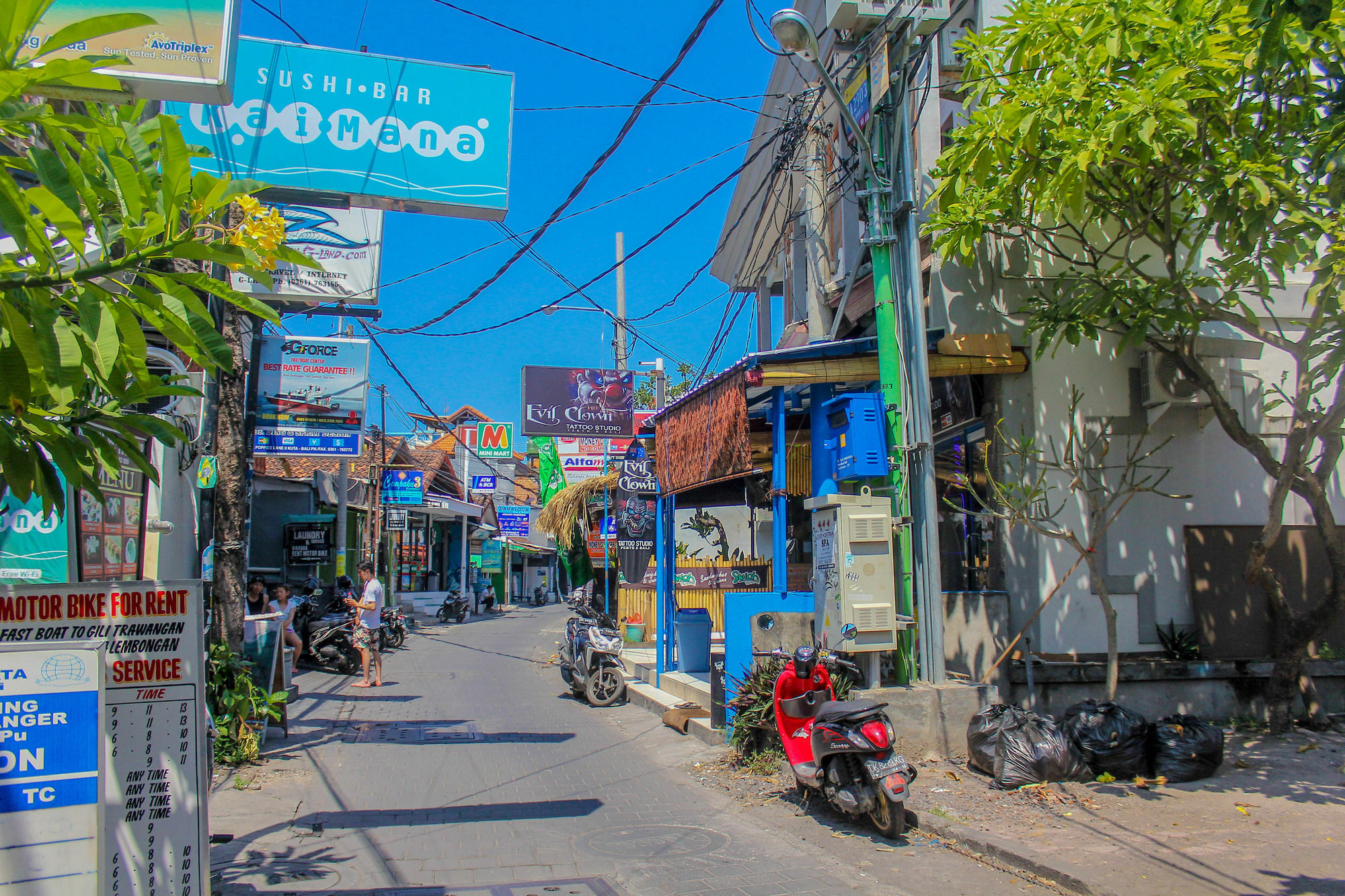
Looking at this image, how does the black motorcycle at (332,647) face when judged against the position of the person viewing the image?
facing away from the viewer and to the left of the viewer

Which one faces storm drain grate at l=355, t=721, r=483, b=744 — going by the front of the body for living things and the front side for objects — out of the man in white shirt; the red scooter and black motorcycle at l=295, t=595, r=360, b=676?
the red scooter

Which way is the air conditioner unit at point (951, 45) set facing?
to the viewer's left

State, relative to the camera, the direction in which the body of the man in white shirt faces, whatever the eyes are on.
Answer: to the viewer's left

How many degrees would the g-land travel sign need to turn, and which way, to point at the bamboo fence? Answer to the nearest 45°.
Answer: approximately 135° to its left

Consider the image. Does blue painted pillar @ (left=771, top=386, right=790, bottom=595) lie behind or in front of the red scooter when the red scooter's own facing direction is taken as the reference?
in front

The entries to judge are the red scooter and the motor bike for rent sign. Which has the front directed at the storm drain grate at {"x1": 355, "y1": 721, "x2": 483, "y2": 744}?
the red scooter

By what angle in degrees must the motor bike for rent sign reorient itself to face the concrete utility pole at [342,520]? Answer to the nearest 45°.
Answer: approximately 180°

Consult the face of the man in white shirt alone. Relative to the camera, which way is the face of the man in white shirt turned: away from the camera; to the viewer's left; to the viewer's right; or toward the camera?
to the viewer's left

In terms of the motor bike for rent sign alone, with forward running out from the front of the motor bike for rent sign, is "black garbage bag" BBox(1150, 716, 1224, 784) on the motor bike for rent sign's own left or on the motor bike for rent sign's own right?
on the motor bike for rent sign's own left

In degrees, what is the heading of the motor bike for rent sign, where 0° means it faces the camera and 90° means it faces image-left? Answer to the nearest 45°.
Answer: approximately 0°
